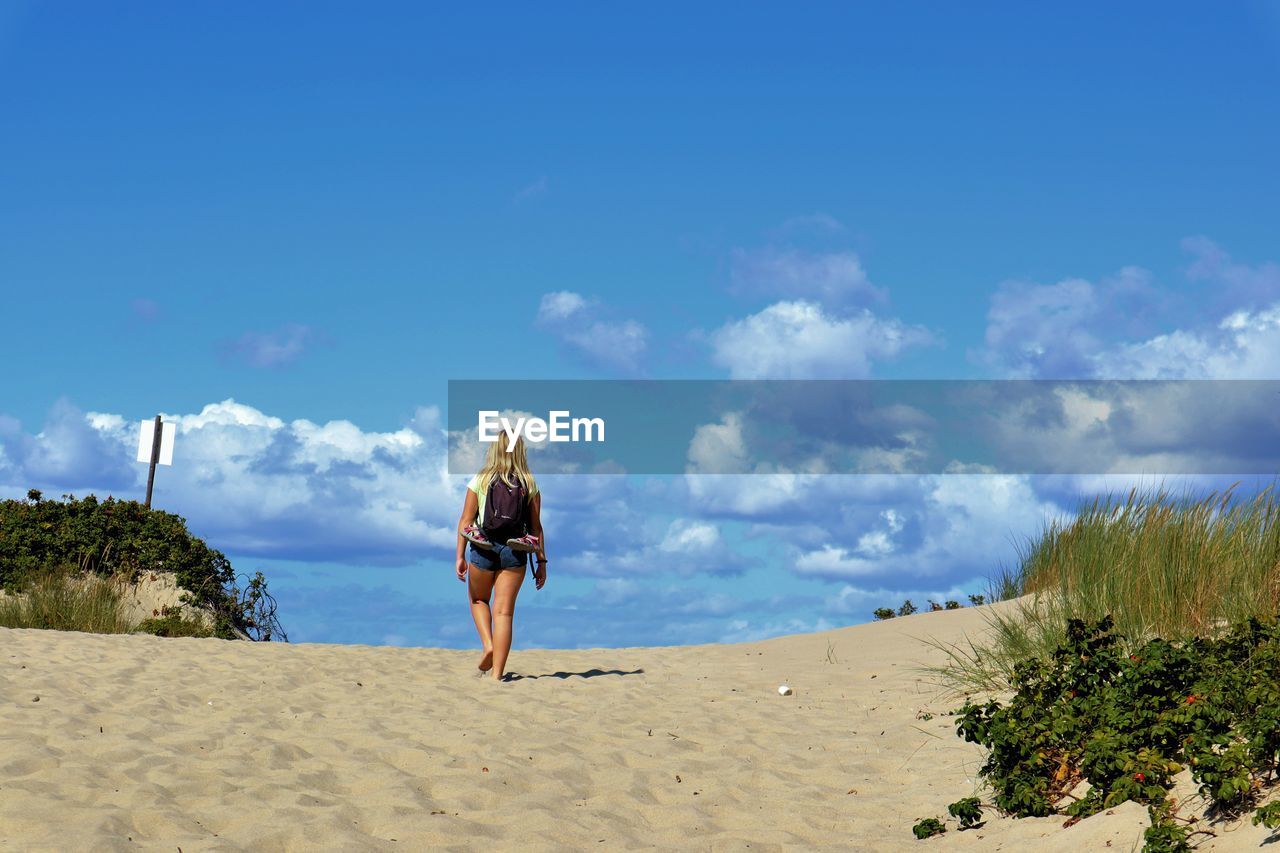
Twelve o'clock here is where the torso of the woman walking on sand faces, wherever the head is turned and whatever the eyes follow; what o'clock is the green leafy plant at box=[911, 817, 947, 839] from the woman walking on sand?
The green leafy plant is roughly at 5 o'clock from the woman walking on sand.

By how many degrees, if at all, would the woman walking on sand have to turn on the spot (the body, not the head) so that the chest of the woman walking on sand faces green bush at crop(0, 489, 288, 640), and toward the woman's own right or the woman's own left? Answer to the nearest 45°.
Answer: approximately 45° to the woman's own left

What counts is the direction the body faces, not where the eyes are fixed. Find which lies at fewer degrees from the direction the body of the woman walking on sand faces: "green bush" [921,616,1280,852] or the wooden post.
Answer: the wooden post

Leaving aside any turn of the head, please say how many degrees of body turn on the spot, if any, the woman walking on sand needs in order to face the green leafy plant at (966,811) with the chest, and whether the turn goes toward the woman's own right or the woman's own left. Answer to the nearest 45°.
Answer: approximately 135° to the woman's own right

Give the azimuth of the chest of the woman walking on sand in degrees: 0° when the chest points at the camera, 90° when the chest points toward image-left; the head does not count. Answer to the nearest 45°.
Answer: approximately 180°

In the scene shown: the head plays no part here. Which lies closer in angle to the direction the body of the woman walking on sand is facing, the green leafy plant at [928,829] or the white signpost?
the white signpost

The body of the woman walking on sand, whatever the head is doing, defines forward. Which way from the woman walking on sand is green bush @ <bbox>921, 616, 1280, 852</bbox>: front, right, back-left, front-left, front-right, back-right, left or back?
back-right
